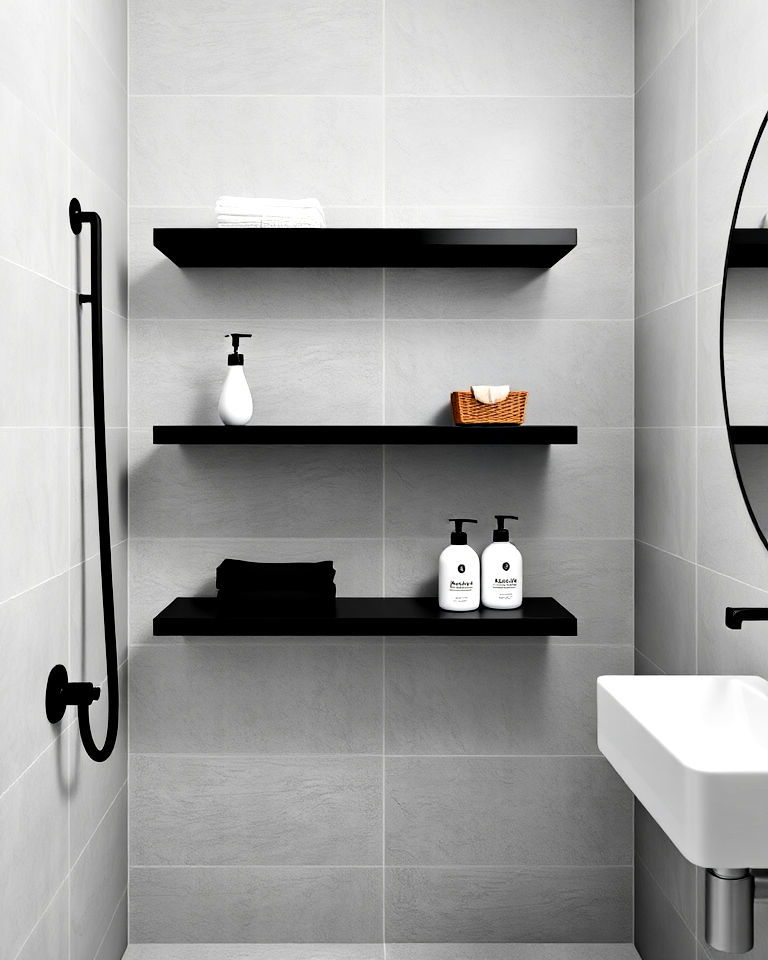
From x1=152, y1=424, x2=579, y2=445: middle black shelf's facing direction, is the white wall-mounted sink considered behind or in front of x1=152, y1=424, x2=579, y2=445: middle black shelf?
in front

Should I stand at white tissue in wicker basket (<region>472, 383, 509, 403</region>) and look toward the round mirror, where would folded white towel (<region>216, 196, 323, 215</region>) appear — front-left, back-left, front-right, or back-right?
back-right

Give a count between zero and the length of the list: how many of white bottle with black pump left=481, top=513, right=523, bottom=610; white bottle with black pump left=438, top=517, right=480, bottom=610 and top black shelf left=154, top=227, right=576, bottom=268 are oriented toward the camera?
3

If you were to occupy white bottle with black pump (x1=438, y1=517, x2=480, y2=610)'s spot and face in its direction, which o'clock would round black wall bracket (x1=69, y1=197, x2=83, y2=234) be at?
The round black wall bracket is roughly at 2 o'clock from the white bottle with black pump.

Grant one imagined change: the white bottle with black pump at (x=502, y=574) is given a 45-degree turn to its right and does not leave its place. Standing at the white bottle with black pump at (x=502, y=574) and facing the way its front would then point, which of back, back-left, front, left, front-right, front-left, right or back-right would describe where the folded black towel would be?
front-right
